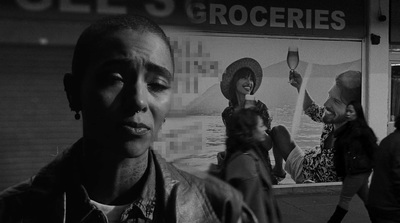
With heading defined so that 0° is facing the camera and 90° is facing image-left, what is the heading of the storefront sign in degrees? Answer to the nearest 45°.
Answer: approximately 0°
